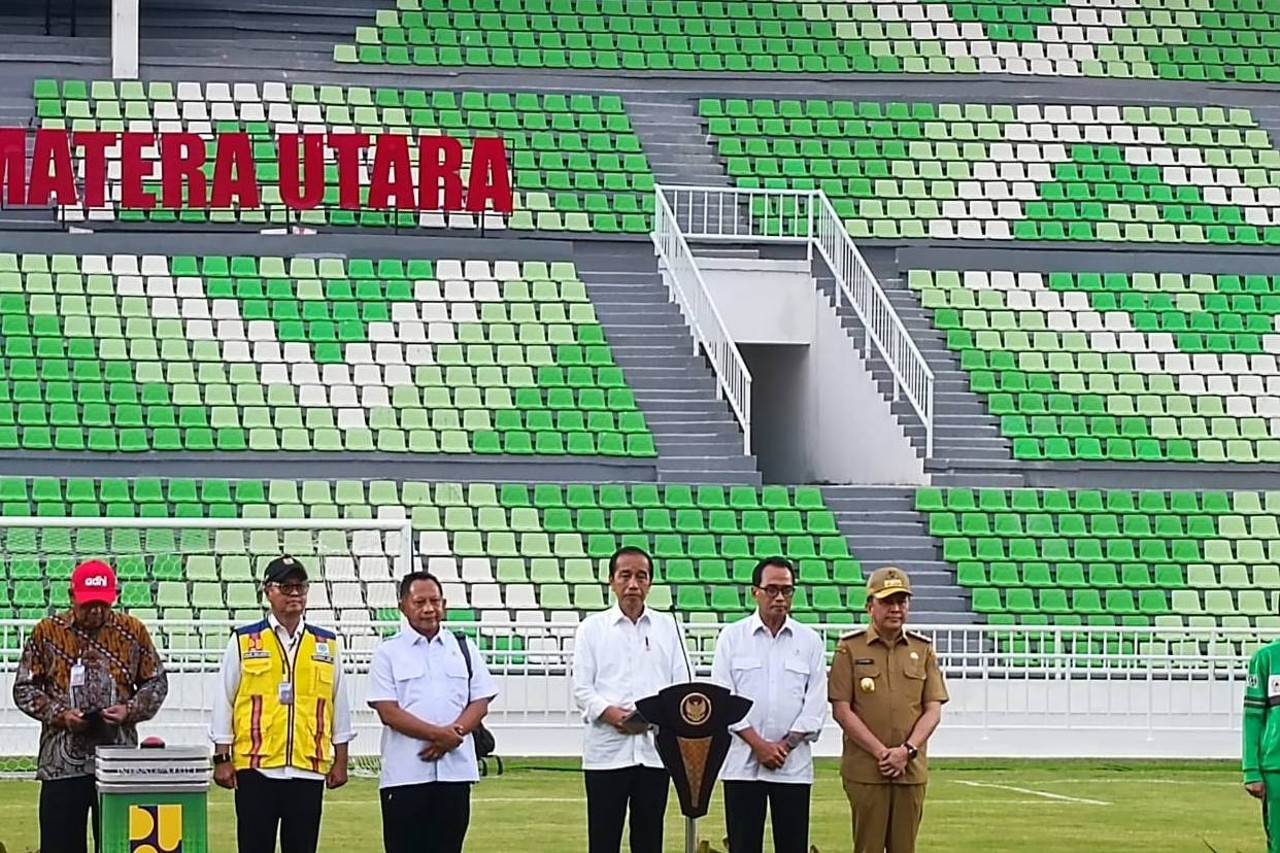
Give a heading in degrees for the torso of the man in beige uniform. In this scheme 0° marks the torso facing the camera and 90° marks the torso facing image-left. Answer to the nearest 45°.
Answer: approximately 0°

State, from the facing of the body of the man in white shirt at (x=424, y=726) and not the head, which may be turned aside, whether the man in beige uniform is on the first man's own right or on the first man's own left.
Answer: on the first man's own left

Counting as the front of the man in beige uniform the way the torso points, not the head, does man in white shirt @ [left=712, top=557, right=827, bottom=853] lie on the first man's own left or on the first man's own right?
on the first man's own right
